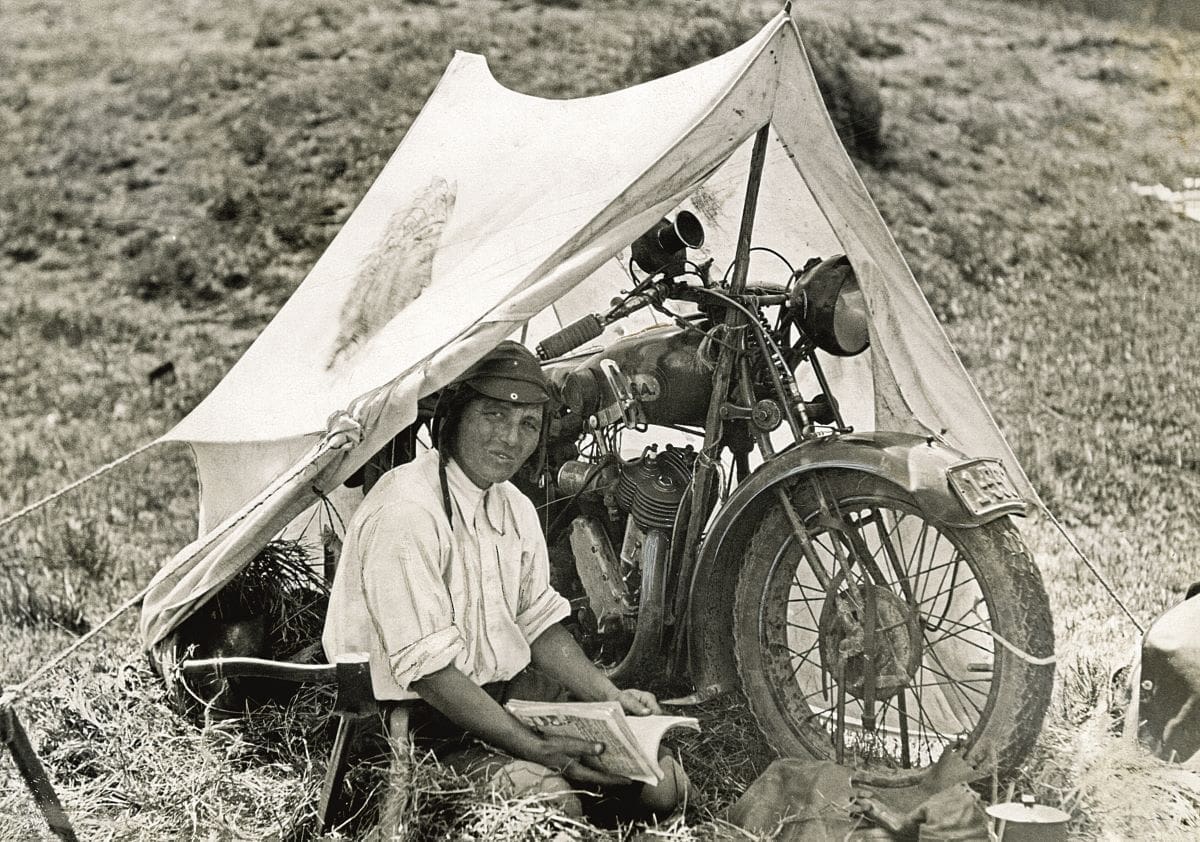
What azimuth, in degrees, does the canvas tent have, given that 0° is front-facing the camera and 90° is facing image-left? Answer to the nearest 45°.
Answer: approximately 315°

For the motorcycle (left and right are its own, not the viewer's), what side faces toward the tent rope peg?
right

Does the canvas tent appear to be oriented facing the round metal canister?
yes

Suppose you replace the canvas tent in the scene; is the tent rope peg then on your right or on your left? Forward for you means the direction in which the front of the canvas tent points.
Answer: on your right

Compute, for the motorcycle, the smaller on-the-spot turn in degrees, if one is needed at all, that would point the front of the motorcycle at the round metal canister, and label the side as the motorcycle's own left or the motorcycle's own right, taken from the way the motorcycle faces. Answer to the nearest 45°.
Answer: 0° — it already faces it

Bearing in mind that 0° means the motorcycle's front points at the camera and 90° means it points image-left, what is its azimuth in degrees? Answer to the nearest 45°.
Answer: approximately 315°

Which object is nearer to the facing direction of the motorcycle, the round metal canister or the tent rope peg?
the round metal canister
